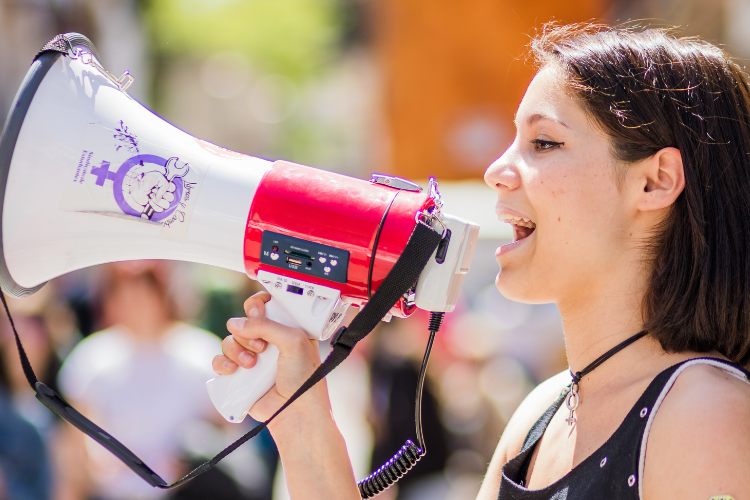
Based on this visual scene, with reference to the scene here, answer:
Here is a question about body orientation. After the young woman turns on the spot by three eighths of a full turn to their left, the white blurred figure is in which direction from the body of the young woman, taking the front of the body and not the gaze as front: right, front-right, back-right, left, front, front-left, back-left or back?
back

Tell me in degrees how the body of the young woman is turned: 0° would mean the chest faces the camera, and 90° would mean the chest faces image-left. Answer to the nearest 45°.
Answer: approximately 90°

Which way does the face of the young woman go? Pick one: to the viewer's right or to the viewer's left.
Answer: to the viewer's left
